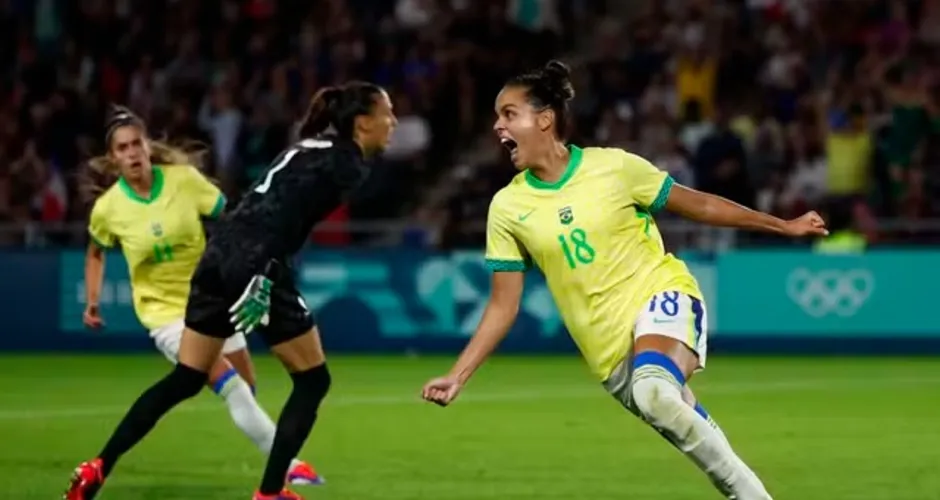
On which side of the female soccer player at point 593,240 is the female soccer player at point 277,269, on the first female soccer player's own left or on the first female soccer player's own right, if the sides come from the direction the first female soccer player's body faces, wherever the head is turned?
on the first female soccer player's own right

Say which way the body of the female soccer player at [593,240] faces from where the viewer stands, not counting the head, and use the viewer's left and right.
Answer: facing the viewer and to the left of the viewer

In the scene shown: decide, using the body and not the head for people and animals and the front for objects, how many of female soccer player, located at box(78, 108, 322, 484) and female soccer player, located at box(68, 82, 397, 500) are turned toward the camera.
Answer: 1

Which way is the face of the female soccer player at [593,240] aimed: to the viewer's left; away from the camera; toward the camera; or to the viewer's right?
to the viewer's left

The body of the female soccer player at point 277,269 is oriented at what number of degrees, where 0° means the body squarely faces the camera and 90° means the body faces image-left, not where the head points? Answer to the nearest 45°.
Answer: approximately 225°

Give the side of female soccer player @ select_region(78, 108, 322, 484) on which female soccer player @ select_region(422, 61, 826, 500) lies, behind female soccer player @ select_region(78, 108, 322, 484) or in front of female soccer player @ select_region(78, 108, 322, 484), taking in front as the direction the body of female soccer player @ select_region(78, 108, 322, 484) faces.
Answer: in front

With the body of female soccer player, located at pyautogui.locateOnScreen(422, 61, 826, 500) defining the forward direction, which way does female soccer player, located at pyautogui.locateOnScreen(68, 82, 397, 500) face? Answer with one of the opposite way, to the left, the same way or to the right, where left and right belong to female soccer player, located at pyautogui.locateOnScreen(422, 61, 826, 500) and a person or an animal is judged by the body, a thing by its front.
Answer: the opposite way

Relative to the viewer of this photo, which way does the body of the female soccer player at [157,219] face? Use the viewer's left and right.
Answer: facing the viewer

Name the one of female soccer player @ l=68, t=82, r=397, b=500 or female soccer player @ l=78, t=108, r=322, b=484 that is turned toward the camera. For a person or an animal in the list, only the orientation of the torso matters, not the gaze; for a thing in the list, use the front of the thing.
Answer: female soccer player @ l=78, t=108, r=322, b=484

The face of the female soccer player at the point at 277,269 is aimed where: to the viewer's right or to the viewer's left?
to the viewer's right

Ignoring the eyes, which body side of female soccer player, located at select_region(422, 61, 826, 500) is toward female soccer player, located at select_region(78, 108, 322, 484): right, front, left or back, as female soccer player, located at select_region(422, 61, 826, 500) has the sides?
right
